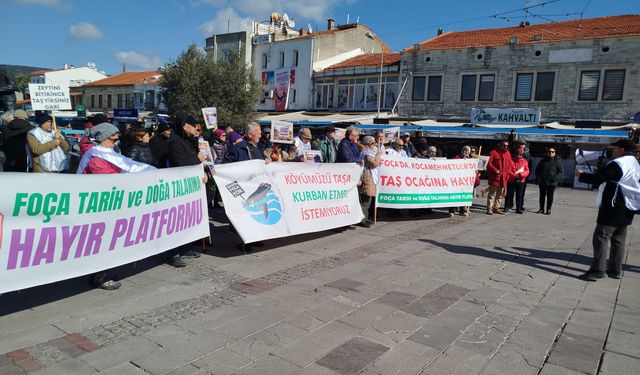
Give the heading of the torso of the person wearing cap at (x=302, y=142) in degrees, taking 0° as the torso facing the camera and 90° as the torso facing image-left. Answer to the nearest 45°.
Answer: approximately 315°

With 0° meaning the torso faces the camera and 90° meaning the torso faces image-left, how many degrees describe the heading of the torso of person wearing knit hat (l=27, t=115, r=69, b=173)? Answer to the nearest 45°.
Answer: approximately 315°

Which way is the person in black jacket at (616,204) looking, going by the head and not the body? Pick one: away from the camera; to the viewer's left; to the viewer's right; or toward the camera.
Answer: to the viewer's left

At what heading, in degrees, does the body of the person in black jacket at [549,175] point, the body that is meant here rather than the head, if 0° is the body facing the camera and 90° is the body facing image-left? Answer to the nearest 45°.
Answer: approximately 0°

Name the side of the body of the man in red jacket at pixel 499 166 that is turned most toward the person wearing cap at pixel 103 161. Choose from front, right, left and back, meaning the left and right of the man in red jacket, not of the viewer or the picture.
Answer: right
